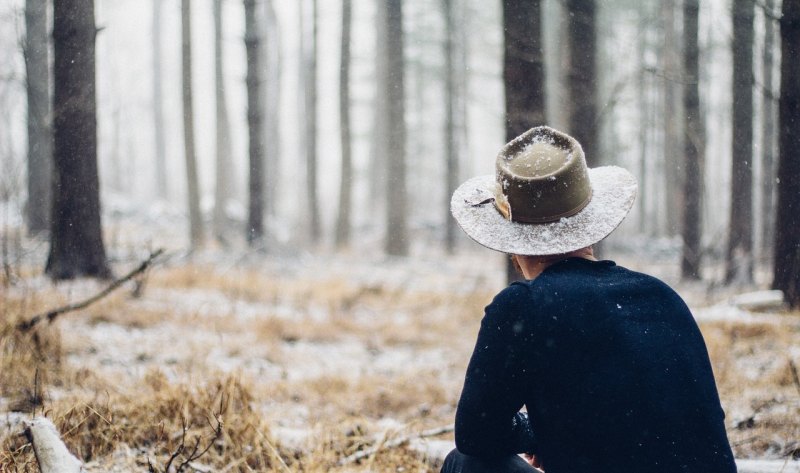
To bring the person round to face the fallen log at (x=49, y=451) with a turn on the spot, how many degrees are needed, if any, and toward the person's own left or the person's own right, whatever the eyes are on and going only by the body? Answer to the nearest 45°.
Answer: approximately 45° to the person's own left

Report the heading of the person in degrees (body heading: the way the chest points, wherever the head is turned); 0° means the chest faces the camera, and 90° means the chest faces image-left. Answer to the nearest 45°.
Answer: approximately 135°
